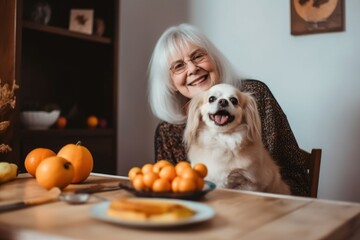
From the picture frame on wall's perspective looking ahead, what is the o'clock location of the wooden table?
The wooden table is roughly at 12 o'clock from the picture frame on wall.

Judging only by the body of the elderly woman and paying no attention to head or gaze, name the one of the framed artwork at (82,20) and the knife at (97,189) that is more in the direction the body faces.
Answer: the knife

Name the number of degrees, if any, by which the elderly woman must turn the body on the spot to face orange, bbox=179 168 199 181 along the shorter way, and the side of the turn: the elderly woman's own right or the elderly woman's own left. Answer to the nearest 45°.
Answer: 0° — they already face it

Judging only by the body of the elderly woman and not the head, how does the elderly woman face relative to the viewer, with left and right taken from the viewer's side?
facing the viewer

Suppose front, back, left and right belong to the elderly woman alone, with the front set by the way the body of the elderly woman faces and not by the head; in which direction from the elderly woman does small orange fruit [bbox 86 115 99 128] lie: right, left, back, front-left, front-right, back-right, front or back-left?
back-right

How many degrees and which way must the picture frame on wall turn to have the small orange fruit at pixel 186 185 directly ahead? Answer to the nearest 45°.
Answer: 0° — it already faces it

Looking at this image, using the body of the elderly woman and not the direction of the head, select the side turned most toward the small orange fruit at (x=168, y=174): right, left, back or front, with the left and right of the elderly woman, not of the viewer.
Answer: front

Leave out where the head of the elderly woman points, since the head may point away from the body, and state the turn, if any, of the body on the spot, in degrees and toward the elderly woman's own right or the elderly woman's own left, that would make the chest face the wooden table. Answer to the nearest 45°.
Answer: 0° — they already face it

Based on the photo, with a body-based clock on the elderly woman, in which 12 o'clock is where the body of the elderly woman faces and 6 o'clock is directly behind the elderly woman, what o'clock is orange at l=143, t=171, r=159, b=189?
The orange is roughly at 12 o'clock from the elderly woman.

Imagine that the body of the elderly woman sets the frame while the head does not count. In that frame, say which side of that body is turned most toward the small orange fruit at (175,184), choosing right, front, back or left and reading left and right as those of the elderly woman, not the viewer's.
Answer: front

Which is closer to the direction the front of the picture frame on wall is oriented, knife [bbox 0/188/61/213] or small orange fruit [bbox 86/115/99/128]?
the knife

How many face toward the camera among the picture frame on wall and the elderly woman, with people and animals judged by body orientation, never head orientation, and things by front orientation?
2
